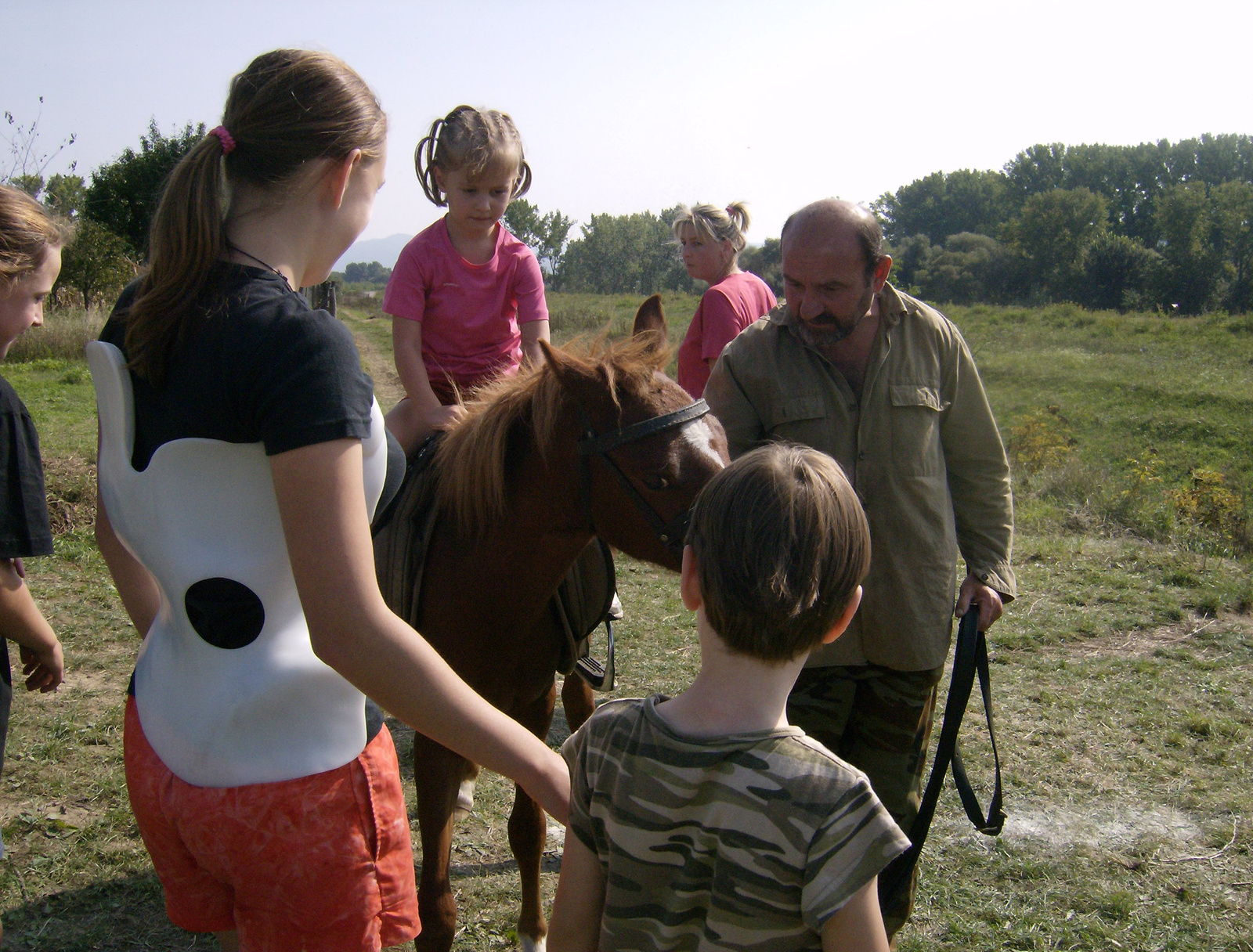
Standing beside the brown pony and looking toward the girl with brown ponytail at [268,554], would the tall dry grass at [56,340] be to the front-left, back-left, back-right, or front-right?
back-right

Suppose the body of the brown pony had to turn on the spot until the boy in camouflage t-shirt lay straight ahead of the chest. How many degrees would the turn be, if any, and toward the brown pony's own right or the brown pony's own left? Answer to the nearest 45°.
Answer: approximately 45° to the brown pony's own right

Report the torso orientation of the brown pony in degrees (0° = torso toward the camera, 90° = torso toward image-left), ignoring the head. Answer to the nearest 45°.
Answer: approximately 315°

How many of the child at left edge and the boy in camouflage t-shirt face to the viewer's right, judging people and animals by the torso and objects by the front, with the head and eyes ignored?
1

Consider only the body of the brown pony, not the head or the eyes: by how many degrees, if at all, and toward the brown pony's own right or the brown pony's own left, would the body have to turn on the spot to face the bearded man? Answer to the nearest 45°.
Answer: approximately 45° to the brown pony's own left

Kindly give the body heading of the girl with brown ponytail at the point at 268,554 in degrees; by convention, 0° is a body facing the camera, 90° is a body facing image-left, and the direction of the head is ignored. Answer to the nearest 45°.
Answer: approximately 225°

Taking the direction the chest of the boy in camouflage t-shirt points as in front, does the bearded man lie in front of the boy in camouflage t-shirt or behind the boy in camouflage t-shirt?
in front

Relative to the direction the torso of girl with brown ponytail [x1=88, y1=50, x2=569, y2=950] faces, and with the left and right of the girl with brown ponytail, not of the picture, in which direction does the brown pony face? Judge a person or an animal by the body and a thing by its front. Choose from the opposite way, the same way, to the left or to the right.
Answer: to the right

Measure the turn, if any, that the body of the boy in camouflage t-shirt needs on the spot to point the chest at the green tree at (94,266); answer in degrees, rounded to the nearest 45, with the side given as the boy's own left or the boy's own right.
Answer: approximately 45° to the boy's own left

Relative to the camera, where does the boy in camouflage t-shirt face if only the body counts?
away from the camera

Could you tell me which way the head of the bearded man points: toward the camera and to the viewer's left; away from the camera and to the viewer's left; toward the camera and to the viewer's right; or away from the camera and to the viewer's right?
toward the camera and to the viewer's left

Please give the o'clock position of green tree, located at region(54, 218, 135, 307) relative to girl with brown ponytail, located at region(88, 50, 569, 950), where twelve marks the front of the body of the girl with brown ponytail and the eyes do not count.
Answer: The green tree is roughly at 10 o'clock from the girl with brown ponytail.

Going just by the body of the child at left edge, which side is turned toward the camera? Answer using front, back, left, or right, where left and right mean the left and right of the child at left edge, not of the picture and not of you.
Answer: right
